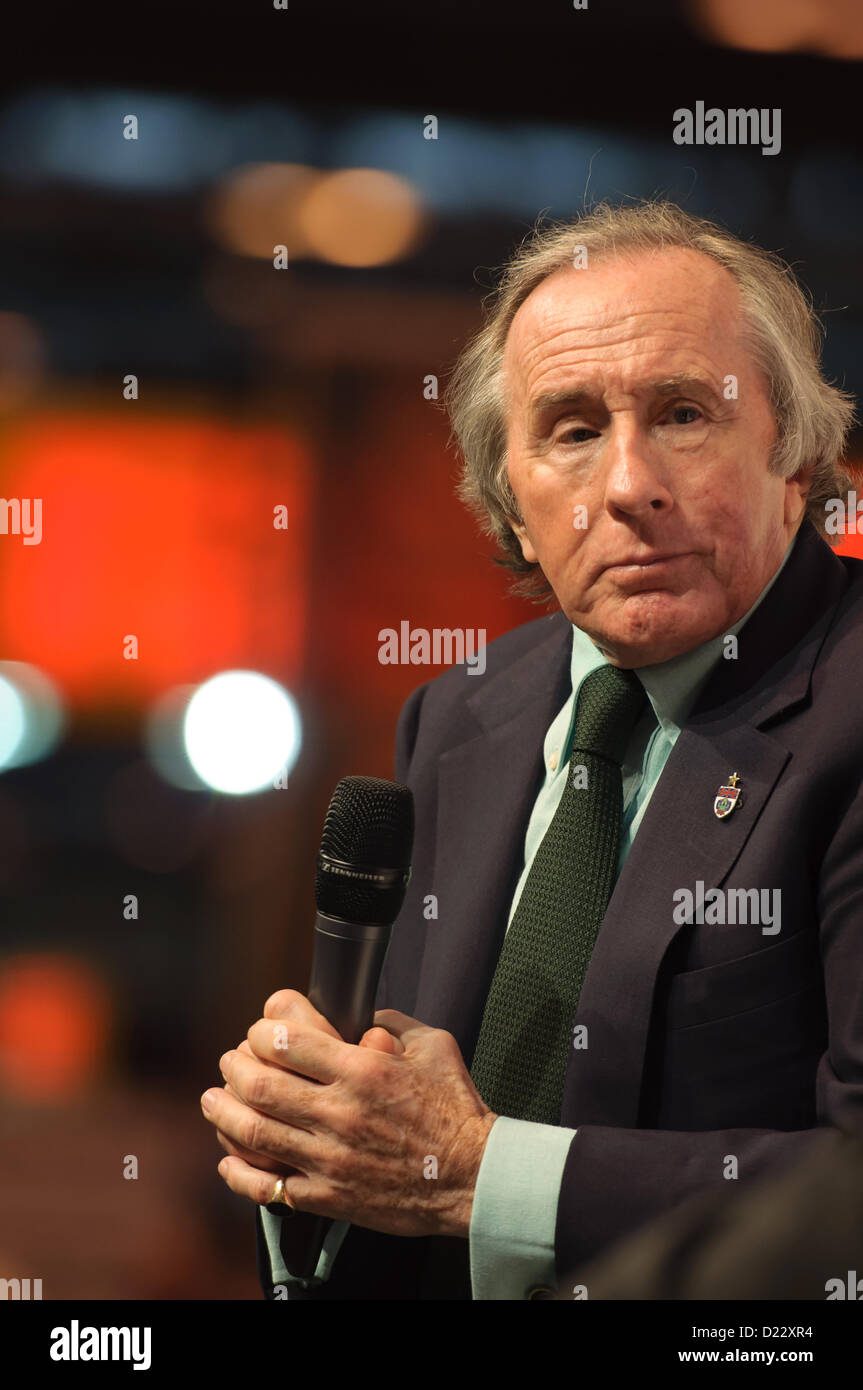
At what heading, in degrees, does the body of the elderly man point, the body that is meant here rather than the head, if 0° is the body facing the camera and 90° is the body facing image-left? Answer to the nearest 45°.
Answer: approximately 45°
